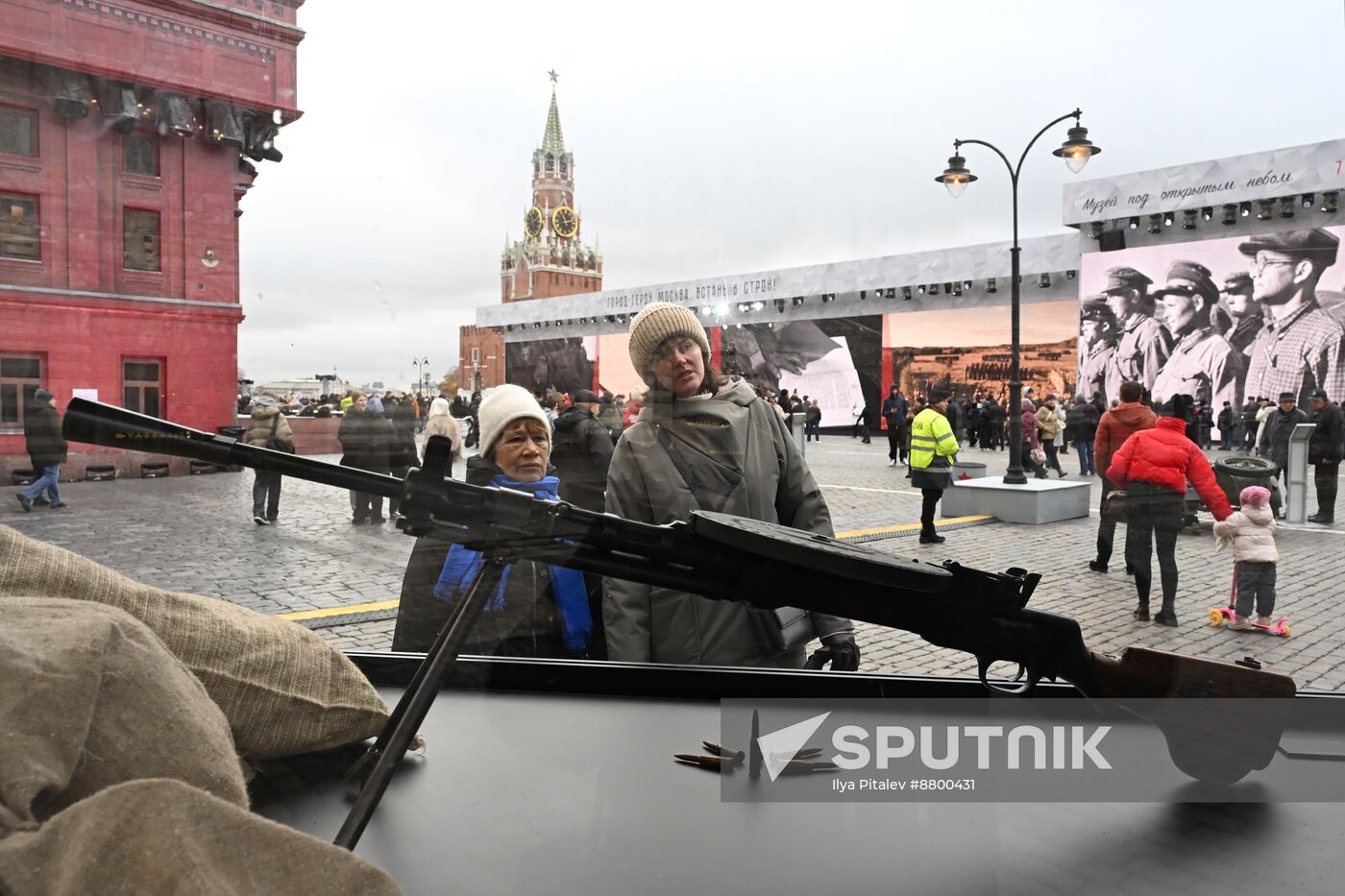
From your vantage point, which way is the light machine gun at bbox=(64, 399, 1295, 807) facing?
to the viewer's left

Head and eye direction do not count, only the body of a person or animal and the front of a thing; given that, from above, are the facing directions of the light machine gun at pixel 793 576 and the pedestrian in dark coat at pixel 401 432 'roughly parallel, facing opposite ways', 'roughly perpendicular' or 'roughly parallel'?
roughly perpendicular

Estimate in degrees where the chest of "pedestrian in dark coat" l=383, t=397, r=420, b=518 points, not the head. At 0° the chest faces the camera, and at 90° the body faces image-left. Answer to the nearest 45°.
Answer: approximately 180°

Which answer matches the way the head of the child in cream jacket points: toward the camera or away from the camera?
away from the camera

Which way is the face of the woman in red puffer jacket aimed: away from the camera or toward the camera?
away from the camera

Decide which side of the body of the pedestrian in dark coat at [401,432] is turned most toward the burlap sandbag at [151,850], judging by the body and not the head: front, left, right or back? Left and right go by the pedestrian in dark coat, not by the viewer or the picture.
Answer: back
